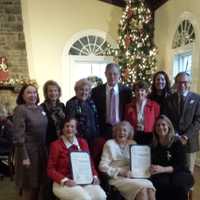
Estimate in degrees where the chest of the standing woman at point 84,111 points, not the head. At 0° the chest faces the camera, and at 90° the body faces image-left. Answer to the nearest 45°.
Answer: approximately 0°

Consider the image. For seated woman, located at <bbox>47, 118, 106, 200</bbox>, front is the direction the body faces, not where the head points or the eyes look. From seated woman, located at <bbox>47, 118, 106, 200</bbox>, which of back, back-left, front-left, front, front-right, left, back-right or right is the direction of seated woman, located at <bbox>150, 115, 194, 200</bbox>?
front-left

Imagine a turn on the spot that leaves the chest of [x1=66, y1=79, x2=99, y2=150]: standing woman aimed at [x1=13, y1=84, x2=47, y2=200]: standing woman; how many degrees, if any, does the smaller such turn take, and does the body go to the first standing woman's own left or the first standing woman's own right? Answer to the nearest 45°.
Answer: approximately 90° to the first standing woman's own right

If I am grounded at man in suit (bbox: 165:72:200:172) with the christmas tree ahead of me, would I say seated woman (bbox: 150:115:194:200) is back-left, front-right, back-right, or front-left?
back-left

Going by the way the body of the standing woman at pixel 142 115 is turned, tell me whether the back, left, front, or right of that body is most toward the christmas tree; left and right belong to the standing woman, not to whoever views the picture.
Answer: back

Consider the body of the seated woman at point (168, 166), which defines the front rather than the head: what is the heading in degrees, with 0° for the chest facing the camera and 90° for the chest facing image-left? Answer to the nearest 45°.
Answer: approximately 45°

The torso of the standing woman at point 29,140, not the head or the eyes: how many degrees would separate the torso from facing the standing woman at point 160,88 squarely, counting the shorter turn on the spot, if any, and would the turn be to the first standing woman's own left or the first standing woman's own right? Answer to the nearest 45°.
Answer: approximately 45° to the first standing woman's own left

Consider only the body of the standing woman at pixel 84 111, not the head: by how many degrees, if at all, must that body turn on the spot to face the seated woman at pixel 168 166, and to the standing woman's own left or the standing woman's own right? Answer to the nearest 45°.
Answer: approximately 90° to the standing woman's own left

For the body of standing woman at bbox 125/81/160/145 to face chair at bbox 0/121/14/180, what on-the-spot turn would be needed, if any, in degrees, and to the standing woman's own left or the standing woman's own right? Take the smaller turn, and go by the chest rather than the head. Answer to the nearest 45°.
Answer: approximately 135° to the standing woman's own right
